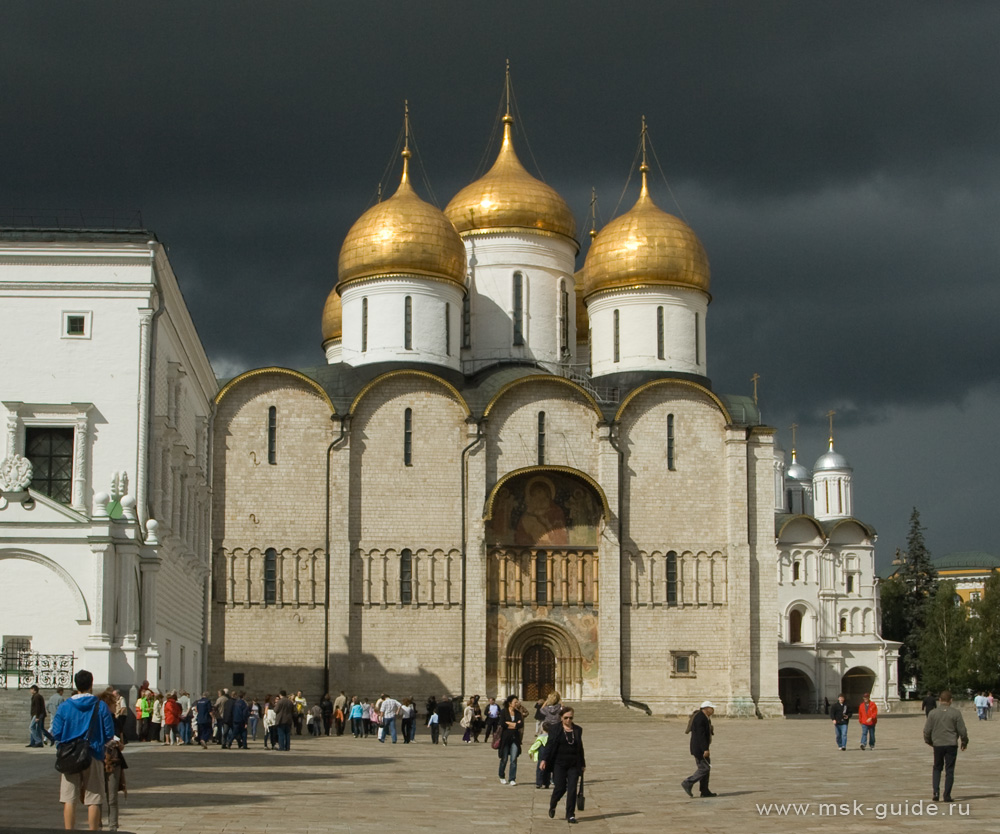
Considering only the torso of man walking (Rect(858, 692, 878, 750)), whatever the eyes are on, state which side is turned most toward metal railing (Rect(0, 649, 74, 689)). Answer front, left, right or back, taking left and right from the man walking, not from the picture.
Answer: right

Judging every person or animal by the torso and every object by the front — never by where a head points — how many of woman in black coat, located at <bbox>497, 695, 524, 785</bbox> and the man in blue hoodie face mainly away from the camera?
1

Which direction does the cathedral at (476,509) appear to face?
toward the camera

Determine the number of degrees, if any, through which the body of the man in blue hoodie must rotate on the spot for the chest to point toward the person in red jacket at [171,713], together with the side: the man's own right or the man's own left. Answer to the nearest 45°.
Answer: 0° — they already face them

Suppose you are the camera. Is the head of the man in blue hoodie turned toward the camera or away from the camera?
away from the camera

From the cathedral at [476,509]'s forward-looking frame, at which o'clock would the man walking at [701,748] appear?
The man walking is roughly at 12 o'clock from the cathedral.

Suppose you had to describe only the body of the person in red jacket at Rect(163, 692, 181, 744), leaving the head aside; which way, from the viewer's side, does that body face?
away from the camera

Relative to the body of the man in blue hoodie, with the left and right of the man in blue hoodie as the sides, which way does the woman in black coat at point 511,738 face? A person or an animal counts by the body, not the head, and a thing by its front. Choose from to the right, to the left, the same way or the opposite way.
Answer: the opposite way

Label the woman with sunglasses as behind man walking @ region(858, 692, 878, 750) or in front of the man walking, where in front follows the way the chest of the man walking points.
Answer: in front

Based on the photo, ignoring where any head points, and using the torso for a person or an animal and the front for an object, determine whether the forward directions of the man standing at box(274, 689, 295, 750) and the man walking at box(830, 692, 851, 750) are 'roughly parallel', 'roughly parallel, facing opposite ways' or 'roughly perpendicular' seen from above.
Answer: roughly parallel, facing opposite ways

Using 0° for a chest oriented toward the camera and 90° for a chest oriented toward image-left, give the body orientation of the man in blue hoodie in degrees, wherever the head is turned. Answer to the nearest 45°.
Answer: approximately 180°

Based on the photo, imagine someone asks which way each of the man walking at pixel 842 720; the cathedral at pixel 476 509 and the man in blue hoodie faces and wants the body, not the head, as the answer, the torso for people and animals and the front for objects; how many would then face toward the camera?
2

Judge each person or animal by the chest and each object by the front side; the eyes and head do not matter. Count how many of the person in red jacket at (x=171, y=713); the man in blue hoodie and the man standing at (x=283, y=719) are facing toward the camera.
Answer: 0

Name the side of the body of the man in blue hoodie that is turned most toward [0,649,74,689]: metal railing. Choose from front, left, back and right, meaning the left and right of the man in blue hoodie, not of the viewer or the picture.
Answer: front
